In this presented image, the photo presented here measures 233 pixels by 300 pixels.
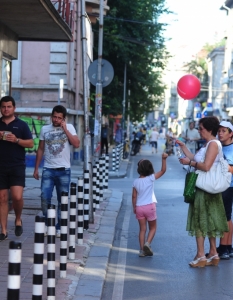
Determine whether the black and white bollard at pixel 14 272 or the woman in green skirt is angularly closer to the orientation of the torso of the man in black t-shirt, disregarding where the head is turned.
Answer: the black and white bollard

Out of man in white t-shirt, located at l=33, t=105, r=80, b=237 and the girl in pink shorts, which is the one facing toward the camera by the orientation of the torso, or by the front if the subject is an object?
the man in white t-shirt

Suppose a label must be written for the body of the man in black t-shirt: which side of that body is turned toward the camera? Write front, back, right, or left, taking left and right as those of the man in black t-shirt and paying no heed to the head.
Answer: front

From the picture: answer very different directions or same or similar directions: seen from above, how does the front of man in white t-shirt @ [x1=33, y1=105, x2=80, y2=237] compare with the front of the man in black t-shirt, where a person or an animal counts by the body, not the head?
same or similar directions

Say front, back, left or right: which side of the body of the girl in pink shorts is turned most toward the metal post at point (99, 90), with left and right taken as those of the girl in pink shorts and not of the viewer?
front

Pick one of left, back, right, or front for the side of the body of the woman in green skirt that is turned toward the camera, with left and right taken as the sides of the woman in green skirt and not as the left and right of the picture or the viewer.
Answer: left

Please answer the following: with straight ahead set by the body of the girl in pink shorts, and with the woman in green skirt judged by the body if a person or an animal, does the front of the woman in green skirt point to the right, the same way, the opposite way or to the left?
to the left

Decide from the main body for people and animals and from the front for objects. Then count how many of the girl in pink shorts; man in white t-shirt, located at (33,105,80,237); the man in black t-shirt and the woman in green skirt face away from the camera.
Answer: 1

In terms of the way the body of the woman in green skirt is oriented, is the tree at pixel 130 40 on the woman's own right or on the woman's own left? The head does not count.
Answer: on the woman's own right

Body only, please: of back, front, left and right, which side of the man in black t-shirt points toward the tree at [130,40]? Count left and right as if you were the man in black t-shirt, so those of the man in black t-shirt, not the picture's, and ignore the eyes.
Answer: back

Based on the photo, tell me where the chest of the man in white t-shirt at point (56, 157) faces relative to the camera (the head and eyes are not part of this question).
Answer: toward the camera

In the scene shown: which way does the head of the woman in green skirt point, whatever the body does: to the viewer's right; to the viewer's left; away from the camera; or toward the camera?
to the viewer's left

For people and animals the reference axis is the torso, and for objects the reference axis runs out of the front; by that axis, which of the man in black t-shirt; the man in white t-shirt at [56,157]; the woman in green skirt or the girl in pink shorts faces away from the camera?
the girl in pink shorts

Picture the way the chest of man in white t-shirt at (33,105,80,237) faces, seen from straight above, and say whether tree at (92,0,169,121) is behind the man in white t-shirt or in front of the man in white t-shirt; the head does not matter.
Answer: behind

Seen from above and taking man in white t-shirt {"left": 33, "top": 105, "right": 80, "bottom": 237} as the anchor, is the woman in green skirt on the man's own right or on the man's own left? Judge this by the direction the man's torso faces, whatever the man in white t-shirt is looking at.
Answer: on the man's own left

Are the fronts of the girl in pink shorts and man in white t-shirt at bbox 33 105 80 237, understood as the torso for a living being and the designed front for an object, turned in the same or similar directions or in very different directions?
very different directions

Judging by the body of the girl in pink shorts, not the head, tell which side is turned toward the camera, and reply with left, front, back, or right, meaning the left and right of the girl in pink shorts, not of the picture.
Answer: back
